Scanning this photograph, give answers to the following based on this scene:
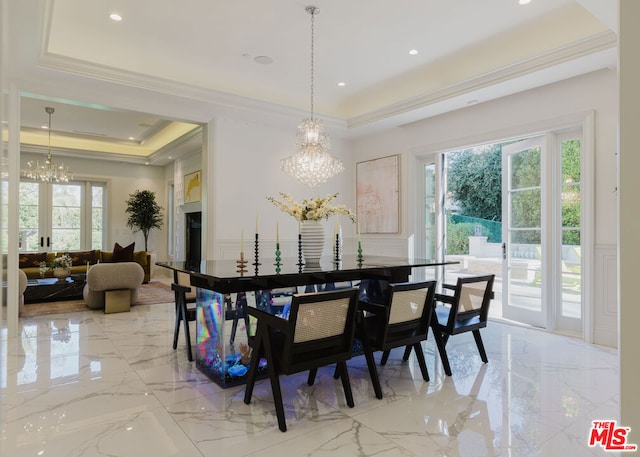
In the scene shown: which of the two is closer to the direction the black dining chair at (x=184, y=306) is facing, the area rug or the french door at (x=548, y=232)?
the french door

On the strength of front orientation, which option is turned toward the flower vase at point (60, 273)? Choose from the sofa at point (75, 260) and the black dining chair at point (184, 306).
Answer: the sofa

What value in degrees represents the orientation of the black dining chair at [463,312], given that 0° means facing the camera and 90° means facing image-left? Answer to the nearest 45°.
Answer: approximately 135°

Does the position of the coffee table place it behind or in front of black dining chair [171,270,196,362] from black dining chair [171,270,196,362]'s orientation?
behind

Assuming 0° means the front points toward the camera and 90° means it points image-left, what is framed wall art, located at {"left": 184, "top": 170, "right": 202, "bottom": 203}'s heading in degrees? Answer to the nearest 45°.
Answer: approximately 45°

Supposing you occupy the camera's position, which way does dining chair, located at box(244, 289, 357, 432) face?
facing away from the viewer and to the left of the viewer

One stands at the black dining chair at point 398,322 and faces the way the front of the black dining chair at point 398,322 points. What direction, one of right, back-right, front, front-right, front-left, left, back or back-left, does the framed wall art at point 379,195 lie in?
front-right

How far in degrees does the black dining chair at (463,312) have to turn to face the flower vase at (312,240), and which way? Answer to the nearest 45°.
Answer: approximately 45° to its left
